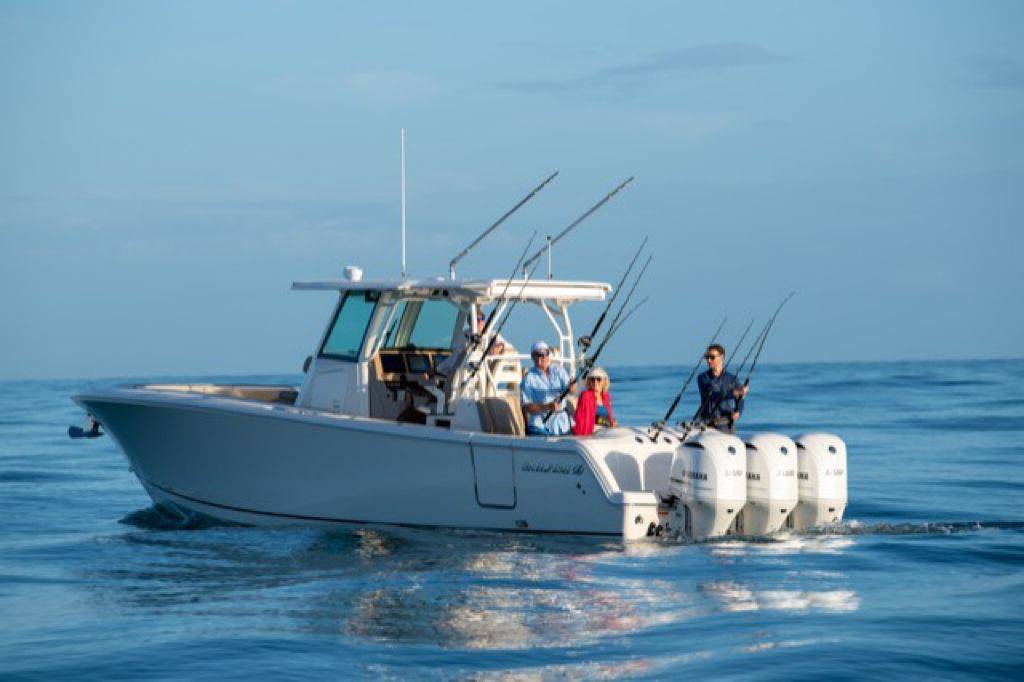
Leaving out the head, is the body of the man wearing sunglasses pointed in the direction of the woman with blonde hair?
no

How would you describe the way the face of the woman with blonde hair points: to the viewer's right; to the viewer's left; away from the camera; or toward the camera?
toward the camera

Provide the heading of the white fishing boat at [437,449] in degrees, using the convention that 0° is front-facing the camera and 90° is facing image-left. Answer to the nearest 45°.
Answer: approximately 135°

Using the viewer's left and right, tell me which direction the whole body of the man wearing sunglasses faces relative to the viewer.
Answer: facing the viewer

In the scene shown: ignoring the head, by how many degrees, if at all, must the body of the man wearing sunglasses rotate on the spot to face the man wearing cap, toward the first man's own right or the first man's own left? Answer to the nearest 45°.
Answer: approximately 90° to the first man's own right
